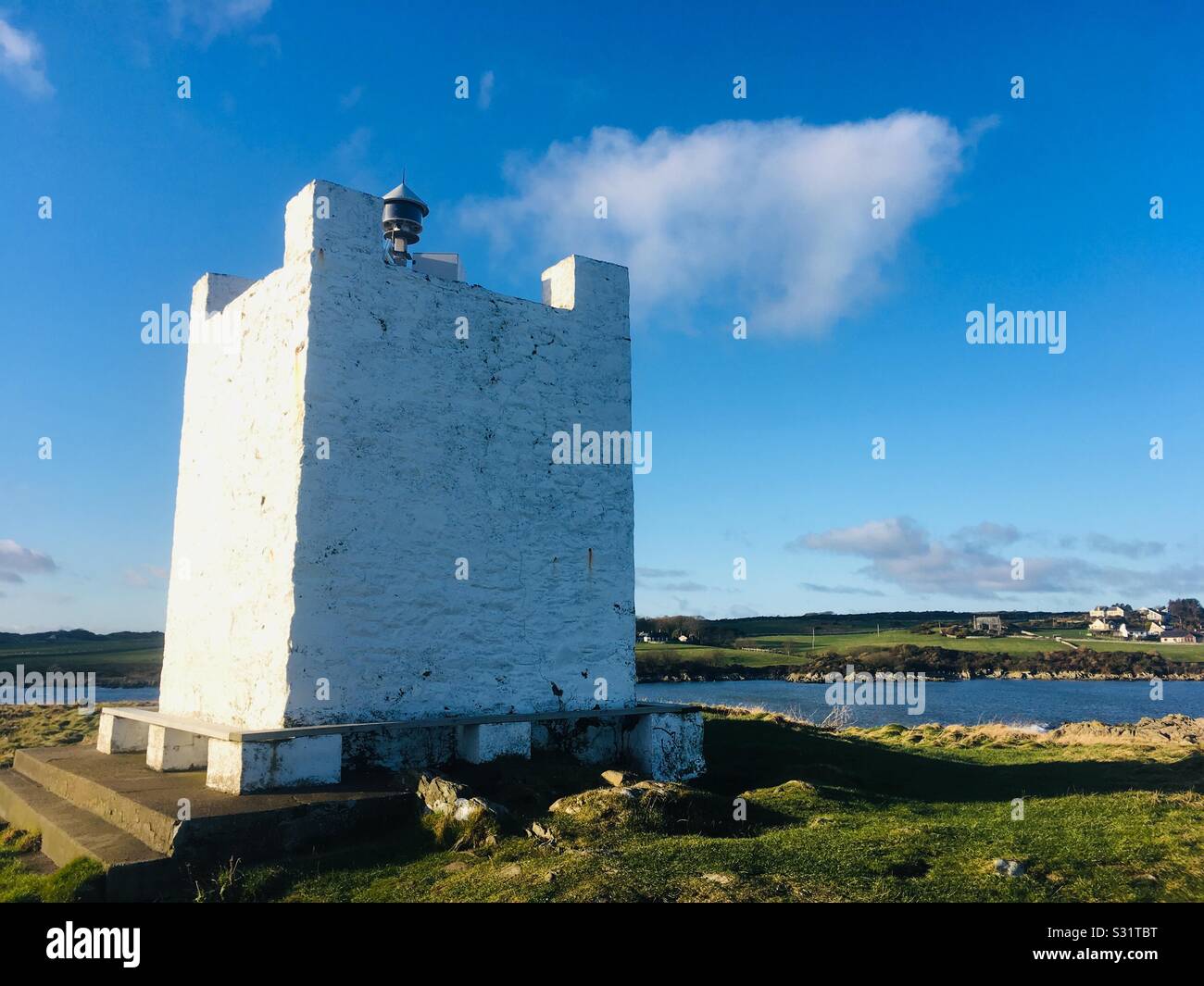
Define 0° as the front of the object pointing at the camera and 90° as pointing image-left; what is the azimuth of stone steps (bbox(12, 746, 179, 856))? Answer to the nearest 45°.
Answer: approximately 45°

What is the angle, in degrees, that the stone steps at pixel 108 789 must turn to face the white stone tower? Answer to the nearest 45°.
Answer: approximately 135° to its left

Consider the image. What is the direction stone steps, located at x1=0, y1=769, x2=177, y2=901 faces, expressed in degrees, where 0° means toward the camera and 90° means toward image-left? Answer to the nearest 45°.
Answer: approximately 45°
